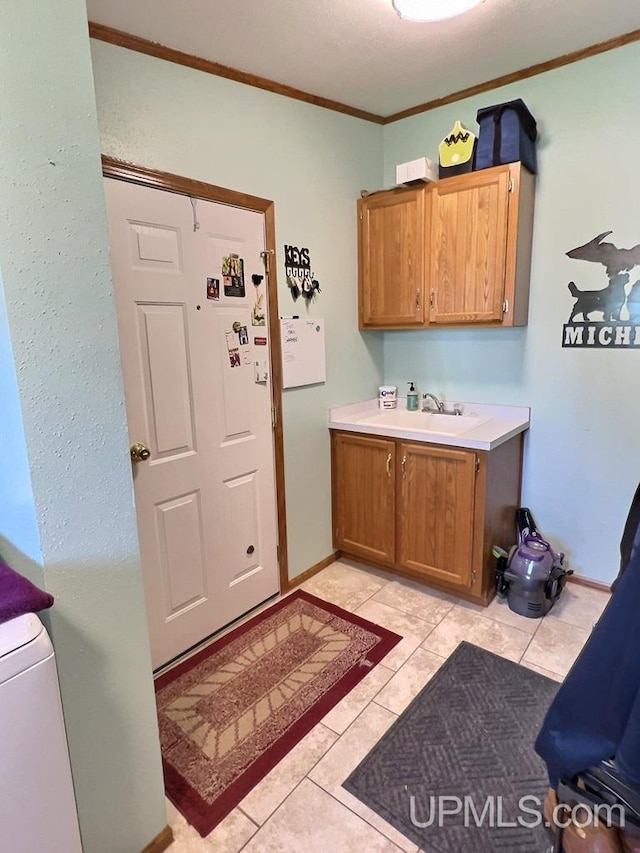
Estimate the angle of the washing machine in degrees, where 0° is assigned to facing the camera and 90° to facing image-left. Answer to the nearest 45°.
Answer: approximately 315°

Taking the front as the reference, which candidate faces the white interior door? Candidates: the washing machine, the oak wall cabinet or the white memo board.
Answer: the oak wall cabinet

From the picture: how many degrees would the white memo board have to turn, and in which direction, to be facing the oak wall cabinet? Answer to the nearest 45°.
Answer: approximately 45° to its left

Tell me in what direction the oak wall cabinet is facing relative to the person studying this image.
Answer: facing the viewer and to the left of the viewer

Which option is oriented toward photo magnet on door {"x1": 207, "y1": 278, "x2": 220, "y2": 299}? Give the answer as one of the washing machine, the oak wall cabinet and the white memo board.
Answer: the oak wall cabinet

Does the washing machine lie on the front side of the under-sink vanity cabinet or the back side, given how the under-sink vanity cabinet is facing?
on the front side

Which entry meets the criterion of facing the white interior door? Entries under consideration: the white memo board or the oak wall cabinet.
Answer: the oak wall cabinet

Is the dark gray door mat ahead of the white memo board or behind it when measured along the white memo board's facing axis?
ahead

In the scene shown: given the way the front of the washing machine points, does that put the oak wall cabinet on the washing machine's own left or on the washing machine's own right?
on the washing machine's own left

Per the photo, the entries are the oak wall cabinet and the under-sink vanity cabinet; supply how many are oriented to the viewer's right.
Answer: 0

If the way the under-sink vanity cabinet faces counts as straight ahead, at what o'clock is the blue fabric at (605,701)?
The blue fabric is roughly at 10 o'clock from the under-sink vanity cabinet.

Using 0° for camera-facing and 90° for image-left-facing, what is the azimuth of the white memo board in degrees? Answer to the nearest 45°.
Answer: approximately 315°

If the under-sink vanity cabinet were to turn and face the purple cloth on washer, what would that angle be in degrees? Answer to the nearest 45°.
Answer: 0° — it already faces it

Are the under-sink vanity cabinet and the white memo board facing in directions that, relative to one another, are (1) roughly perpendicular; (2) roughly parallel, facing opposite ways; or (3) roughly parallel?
roughly perpendicular
